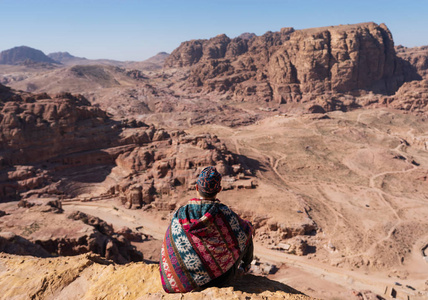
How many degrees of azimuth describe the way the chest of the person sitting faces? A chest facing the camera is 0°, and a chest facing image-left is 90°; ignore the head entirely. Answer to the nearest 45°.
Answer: approximately 180°

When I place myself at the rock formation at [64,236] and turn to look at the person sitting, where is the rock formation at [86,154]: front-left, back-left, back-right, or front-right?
back-left

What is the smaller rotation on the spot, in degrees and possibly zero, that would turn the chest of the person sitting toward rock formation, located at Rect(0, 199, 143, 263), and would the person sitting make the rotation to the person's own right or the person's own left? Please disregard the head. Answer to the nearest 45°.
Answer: approximately 45° to the person's own left
